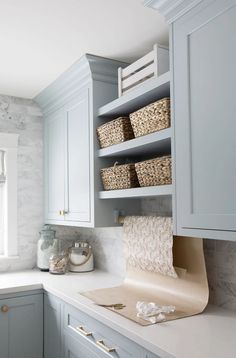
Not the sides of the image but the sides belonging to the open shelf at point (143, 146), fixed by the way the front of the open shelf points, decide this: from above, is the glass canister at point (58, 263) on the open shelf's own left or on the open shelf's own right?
on the open shelf's own right

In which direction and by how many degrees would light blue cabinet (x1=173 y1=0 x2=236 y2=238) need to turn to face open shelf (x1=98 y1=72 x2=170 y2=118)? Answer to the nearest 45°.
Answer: approximately 90° to its right
